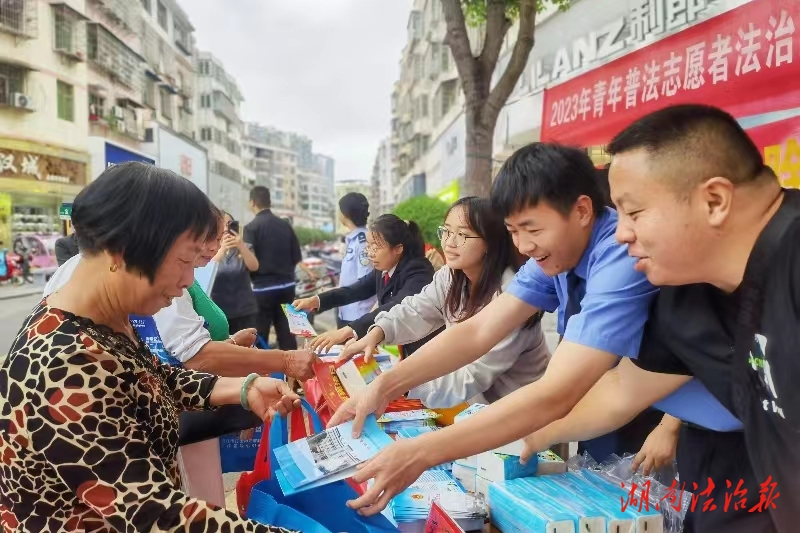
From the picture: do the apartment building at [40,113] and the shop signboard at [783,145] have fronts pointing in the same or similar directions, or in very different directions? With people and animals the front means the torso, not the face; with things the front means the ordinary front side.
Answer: very different directions

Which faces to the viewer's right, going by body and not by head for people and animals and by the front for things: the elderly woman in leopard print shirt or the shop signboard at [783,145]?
the elderly woman in leopard print shirt

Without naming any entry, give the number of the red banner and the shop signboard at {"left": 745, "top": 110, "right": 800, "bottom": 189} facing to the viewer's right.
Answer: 0

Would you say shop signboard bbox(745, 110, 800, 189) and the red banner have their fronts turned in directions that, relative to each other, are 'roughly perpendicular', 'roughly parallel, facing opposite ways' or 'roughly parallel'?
roughly parallel

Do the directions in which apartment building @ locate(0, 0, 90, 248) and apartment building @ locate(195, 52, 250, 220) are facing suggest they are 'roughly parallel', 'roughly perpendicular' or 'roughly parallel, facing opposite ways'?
roughly parallel

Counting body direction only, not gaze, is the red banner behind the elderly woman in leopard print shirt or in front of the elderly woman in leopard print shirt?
in front

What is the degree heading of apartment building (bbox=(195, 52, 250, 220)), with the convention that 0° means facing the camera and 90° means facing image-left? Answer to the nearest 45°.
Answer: approximately 315°

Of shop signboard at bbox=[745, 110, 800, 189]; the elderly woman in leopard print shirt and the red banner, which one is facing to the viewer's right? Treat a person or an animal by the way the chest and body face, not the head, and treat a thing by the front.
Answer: the elderly woman in leopard print shirt

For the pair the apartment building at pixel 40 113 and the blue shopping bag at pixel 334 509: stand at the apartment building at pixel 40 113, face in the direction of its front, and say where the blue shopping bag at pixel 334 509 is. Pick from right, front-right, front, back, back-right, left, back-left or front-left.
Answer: front-right

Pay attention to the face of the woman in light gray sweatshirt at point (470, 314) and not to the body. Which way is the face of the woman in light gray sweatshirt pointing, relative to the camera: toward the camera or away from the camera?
toward the camera

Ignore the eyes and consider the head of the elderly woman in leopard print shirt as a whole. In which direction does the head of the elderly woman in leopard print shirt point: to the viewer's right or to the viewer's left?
to the viewer's right

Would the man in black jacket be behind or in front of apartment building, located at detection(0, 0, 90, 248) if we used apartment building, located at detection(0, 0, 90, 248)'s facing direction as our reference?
in front

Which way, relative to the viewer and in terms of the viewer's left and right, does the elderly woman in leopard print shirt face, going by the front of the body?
facing to the right of the viewer
